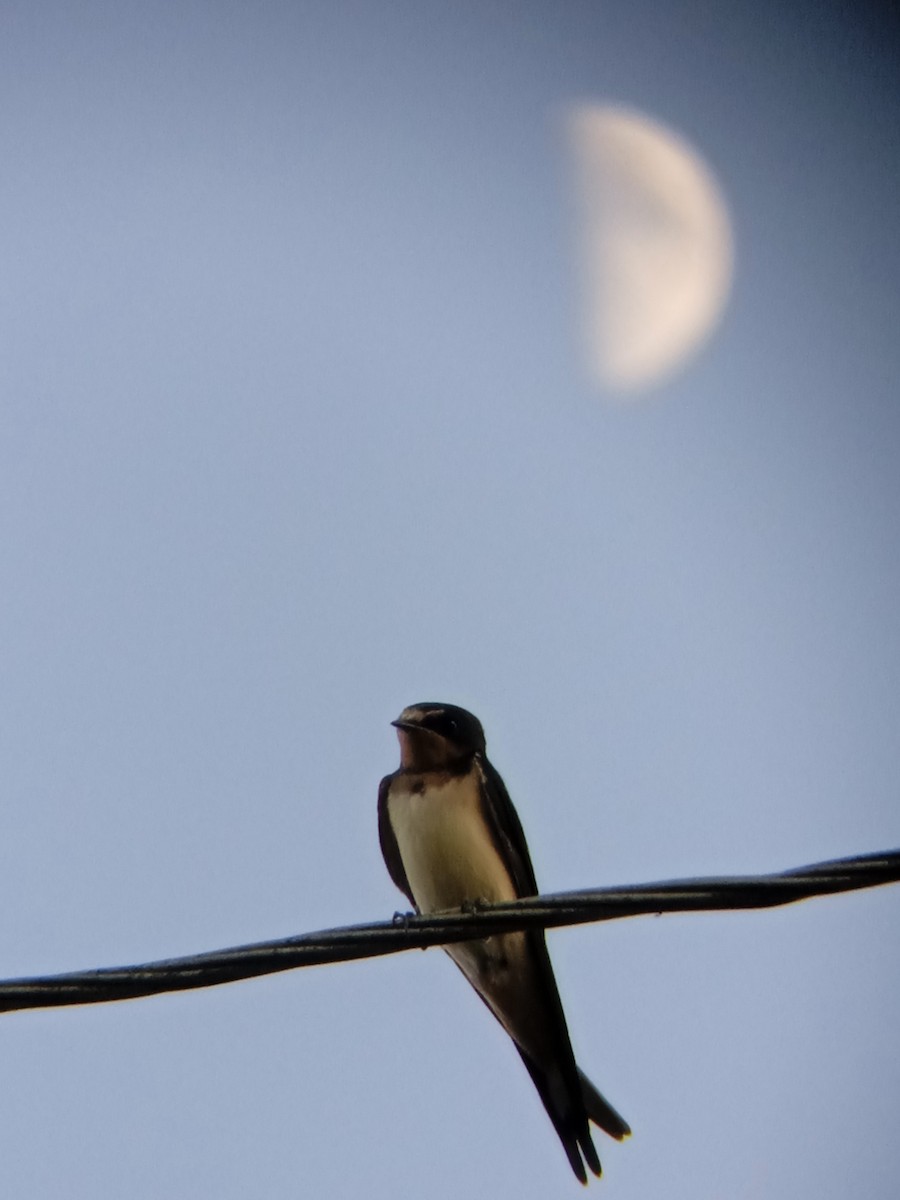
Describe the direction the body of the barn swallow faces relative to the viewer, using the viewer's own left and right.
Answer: facing the viewer and to the left of the viewer
